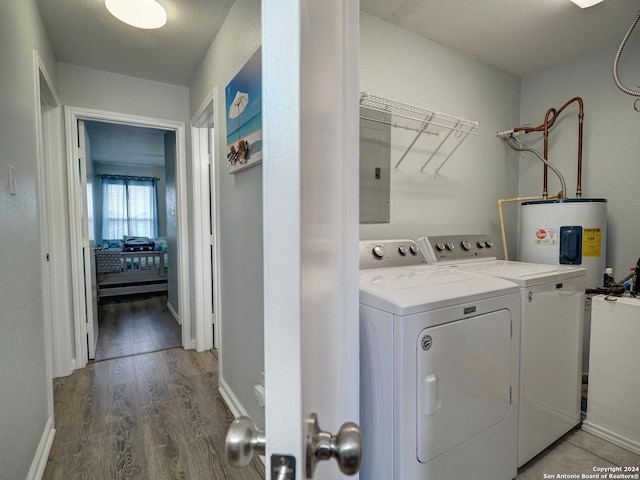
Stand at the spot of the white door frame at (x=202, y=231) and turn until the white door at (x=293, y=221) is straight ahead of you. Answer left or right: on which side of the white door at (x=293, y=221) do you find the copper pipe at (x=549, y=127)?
left

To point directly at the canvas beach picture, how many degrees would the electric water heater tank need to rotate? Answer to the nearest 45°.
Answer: approximately 45° to its right

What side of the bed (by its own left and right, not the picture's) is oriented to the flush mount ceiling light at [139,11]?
front

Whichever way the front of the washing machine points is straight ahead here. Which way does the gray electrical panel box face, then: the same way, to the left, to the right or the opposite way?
the same way

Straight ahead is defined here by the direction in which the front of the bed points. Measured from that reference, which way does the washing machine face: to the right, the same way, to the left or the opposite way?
the same way

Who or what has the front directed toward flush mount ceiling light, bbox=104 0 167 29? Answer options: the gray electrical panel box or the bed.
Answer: the bed

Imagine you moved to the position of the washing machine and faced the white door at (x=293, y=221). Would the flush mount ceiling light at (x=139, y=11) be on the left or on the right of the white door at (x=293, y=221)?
right

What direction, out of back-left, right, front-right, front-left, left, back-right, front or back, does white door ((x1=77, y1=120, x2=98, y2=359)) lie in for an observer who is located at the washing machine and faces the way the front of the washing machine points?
back-right

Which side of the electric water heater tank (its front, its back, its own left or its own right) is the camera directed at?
front

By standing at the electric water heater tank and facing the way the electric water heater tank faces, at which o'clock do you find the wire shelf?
The wire shelf is roughly at 2 o'clock from the electric water heater tank.

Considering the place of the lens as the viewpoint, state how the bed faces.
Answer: facing the viewer

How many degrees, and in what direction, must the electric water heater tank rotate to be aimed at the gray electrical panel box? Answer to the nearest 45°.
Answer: approximately 45° to its right

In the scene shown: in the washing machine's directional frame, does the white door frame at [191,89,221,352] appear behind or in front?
behind

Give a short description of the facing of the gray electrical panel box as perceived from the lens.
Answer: facing the viewer and to the right of the viewer
